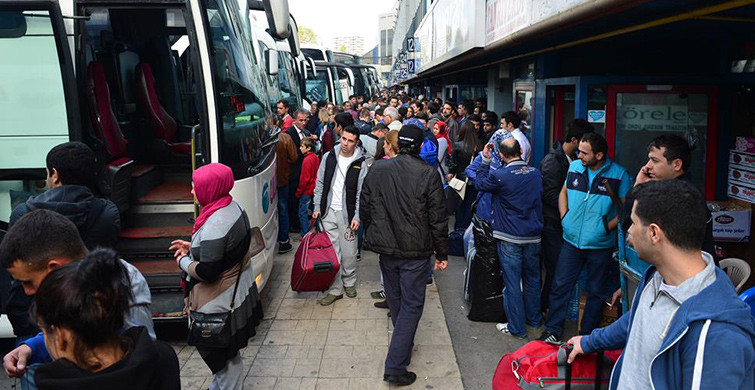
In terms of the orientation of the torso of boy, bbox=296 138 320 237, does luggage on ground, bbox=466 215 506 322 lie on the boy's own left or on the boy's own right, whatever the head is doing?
on the boy's own left

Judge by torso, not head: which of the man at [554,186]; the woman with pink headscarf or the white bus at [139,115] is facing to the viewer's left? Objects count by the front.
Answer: the woman with pink headscarf

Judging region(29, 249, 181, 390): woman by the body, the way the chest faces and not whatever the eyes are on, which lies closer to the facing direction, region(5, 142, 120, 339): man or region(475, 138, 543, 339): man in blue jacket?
the man

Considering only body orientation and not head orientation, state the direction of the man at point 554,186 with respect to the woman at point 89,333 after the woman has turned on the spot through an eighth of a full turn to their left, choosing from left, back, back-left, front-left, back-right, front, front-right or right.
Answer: back-right

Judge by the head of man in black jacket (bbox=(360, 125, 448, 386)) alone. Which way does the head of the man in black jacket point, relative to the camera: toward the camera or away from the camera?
away from the camera

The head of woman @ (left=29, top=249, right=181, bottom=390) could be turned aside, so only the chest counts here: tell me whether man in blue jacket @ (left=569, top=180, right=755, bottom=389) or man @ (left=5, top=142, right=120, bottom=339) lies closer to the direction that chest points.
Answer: the man

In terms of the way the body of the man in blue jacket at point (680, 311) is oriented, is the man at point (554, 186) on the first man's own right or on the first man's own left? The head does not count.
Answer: on the first man's own right

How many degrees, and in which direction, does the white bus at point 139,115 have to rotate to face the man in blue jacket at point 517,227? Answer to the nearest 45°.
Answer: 0° — it already faces them

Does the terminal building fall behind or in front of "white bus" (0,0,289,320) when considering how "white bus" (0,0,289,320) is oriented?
in front

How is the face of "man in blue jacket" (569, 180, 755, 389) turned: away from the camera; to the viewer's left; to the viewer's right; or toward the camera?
to the viewer's left

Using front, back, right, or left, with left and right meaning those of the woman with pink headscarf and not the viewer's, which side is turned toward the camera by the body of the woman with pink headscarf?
left
